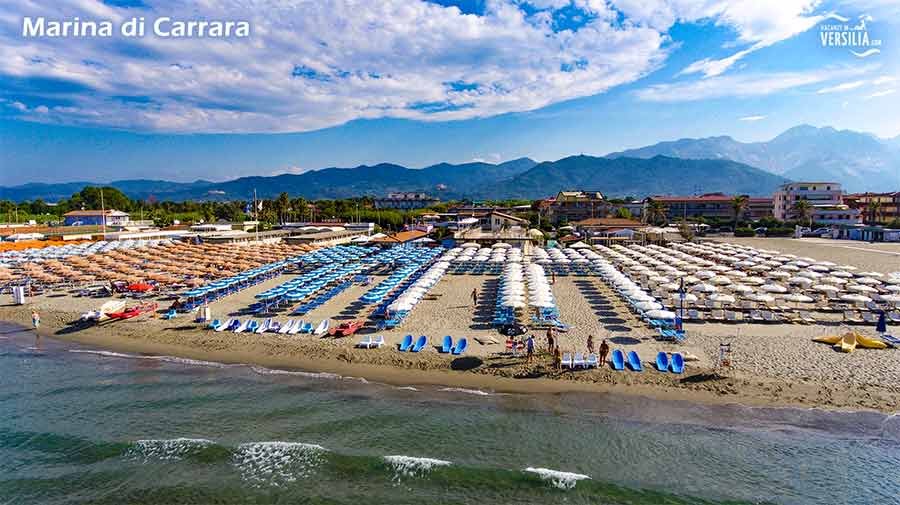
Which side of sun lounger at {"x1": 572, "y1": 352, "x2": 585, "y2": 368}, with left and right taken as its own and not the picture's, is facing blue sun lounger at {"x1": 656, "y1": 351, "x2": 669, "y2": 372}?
left

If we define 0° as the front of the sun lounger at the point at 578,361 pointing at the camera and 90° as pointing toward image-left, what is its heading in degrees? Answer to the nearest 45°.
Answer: approximately 0°

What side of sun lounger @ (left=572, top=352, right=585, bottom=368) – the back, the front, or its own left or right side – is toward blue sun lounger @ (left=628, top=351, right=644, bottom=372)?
left

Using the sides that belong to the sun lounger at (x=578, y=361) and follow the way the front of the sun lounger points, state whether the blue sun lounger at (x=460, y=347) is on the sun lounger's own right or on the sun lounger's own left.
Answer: on the sun lounger's own right

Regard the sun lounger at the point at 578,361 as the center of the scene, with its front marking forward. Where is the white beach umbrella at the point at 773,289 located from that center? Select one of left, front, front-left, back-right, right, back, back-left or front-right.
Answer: back-left

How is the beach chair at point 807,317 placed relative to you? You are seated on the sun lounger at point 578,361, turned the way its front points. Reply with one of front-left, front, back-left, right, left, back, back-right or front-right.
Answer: back-left

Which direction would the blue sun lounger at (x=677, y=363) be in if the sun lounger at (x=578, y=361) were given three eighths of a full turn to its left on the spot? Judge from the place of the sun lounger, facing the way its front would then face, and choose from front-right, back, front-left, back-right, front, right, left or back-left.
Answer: front-right

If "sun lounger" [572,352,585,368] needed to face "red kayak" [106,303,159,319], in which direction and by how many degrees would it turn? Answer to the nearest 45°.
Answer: approximately 90° to its right

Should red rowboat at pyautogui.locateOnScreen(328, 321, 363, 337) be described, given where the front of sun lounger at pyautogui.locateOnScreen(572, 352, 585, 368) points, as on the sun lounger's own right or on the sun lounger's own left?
on the sun lounger's own right
